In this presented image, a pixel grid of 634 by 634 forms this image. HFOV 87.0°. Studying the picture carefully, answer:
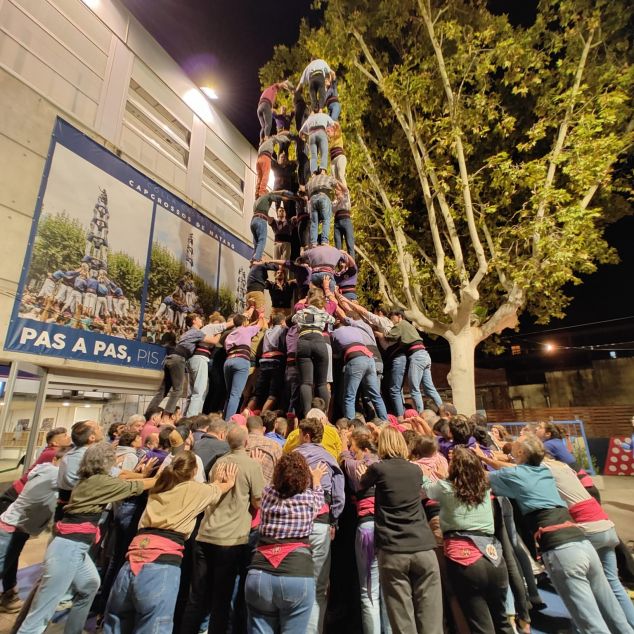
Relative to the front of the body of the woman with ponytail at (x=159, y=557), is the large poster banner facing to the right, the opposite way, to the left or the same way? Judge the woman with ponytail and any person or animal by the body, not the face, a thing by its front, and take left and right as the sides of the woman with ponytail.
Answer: to the right

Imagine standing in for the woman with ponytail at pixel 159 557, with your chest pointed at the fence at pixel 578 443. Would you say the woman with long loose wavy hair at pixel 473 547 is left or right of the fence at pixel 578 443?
right

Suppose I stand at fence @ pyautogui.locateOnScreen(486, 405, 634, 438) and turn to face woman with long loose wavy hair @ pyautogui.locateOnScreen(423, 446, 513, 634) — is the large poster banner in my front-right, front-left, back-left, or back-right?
front-right

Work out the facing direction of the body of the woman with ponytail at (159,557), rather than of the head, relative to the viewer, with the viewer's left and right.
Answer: facing away from the viewer and to the right of the viewer

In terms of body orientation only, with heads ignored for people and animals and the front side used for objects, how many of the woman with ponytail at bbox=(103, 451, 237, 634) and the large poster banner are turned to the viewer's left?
0

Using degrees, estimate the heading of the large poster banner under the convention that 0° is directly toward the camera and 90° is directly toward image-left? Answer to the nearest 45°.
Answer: approximately 315°

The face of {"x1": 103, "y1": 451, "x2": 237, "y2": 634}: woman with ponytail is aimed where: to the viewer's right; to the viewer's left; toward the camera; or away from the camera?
away from the camera

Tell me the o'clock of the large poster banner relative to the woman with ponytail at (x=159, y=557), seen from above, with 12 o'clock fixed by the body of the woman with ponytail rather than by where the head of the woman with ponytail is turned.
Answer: The large poster banner is roughly at 10 o'clock from the woman with ponytail.

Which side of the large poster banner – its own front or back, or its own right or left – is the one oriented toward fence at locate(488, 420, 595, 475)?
front

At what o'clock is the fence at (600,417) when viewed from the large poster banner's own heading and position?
The fence is roughly at 11 o'clock from the large poster banner.
